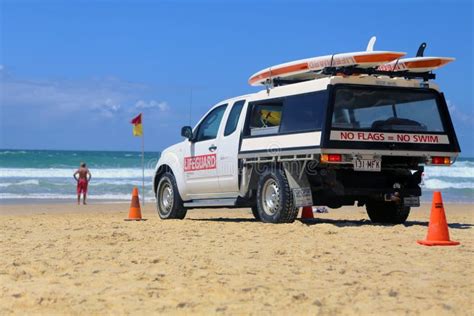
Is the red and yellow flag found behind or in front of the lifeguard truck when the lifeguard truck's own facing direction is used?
in front

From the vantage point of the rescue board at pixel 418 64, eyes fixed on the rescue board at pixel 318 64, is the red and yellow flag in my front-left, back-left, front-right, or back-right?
front-right

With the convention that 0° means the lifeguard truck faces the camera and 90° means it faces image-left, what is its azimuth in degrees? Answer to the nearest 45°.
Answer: approximately 135°
